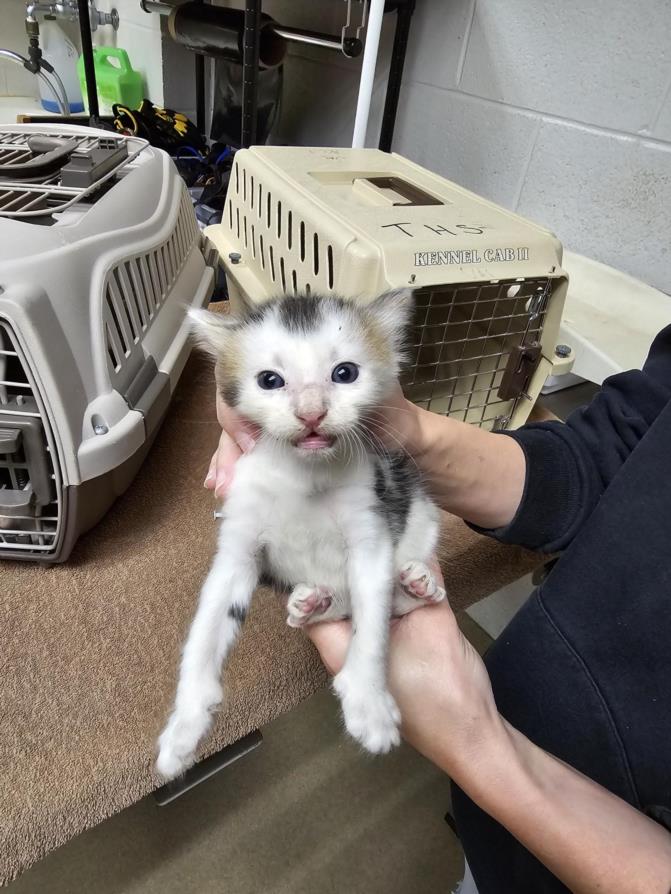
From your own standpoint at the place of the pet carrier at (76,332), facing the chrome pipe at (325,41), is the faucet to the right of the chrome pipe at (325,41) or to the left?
left

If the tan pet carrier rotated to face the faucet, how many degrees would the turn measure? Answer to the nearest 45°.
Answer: approximately 180°

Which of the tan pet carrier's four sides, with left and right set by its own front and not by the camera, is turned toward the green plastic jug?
back

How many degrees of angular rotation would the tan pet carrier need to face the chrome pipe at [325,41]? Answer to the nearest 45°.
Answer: approximately 135° to its left

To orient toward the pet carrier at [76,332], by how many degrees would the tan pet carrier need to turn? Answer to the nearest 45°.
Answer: approximately 90° to its right

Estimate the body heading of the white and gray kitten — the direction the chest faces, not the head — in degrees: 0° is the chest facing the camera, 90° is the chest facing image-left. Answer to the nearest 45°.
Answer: approximately 0°

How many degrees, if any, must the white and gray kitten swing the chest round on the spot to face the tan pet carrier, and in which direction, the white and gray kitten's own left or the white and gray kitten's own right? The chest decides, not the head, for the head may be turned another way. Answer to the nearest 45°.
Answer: approximately 180°

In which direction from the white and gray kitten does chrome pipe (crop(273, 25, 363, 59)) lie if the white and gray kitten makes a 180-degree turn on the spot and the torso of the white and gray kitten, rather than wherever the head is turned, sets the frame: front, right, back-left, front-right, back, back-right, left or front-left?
front
